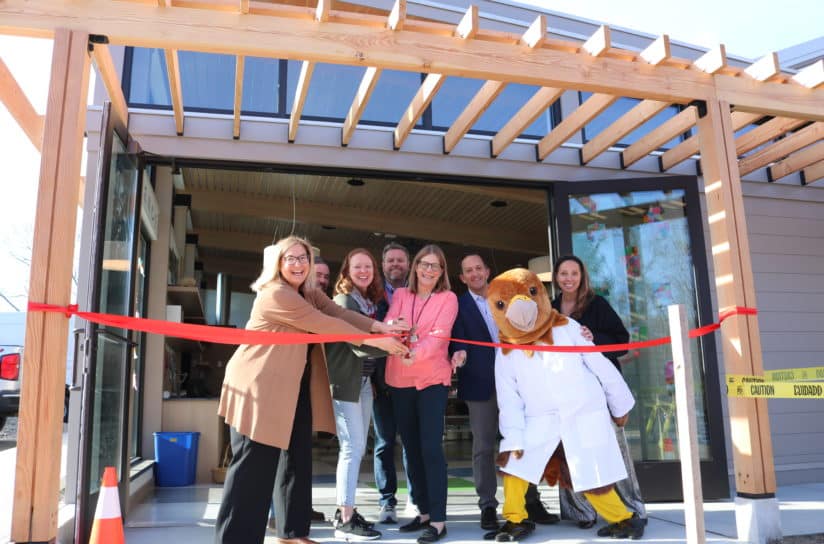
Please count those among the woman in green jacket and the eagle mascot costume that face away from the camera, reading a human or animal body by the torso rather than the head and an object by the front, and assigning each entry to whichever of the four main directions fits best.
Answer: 0

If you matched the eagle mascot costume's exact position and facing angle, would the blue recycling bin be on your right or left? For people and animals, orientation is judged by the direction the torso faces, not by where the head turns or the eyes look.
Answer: on your right

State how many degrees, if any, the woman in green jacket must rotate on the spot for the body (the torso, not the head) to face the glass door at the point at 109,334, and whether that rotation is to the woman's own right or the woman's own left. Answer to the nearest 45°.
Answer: approximately 135° to the woman's own right

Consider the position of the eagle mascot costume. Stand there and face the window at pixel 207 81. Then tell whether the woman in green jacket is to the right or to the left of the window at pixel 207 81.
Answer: left

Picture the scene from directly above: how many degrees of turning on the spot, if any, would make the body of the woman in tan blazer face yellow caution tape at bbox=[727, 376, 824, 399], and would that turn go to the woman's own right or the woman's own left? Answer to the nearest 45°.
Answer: approximately 45° to the woman's own left

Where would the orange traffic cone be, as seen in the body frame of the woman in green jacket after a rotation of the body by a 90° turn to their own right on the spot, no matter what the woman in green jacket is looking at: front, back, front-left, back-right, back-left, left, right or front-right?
front

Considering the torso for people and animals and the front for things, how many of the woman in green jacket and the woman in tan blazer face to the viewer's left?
0

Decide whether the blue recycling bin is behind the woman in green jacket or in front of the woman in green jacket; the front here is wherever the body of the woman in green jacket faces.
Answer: behind

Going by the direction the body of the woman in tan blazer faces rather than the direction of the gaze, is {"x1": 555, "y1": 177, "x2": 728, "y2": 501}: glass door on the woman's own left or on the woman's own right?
on the woman's own left
